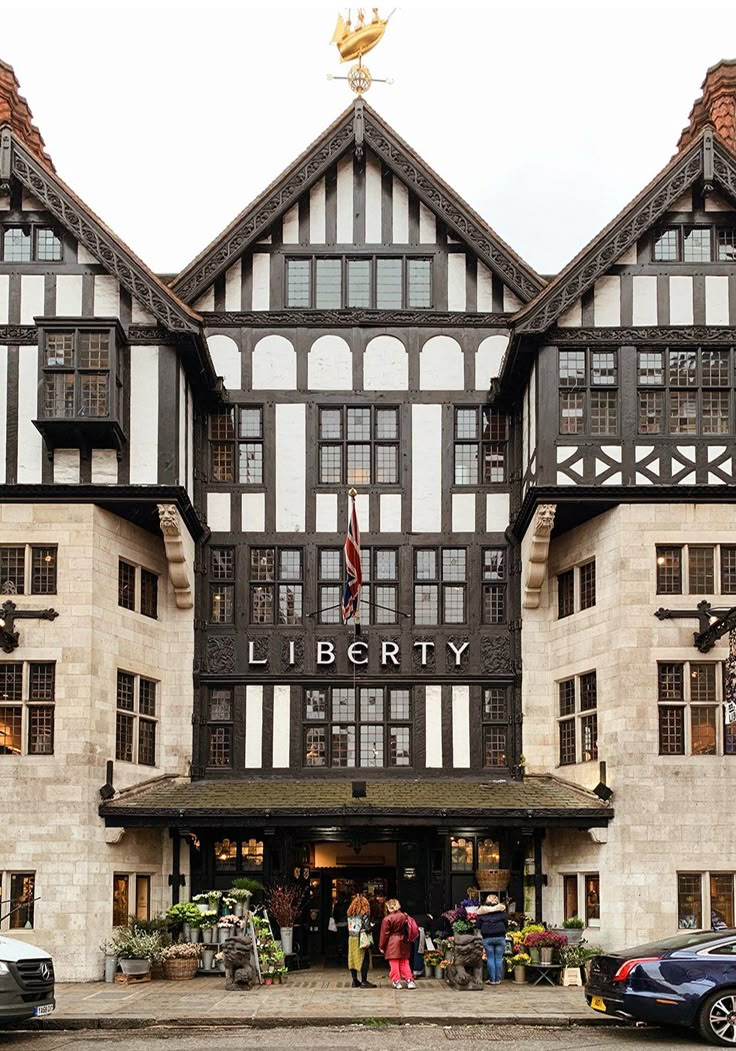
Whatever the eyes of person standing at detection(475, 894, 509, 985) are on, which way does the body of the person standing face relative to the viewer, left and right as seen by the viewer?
facing away from the viewer

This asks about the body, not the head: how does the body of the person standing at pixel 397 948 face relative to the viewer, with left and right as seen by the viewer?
facing away from the viewer

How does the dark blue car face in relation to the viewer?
to the viewer's right

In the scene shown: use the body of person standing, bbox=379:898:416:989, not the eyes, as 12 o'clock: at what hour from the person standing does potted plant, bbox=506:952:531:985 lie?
The potted plant is roughly at 2 o'clock from the person standing.

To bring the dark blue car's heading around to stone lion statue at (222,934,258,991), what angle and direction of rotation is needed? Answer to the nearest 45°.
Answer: approximately 135° to its left

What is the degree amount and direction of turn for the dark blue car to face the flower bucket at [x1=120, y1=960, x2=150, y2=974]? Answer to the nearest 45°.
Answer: approximately 135° to its left

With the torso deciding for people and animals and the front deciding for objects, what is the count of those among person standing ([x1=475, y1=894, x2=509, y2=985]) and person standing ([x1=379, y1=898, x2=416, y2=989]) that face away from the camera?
2

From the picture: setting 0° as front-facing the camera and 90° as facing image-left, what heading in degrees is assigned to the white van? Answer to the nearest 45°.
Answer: approximately 315°

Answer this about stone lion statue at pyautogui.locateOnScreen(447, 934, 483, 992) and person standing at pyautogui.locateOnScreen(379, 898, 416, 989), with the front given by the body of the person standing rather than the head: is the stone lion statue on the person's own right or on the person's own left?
on the person's own right

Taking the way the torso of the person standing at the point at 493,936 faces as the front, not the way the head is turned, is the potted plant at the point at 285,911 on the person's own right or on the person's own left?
on the person's own left

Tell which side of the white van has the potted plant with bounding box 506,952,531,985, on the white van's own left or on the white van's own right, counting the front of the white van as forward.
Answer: on the white van's own left

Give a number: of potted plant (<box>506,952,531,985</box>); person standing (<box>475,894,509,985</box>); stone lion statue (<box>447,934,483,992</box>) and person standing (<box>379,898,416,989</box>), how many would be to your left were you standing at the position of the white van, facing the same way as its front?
4
